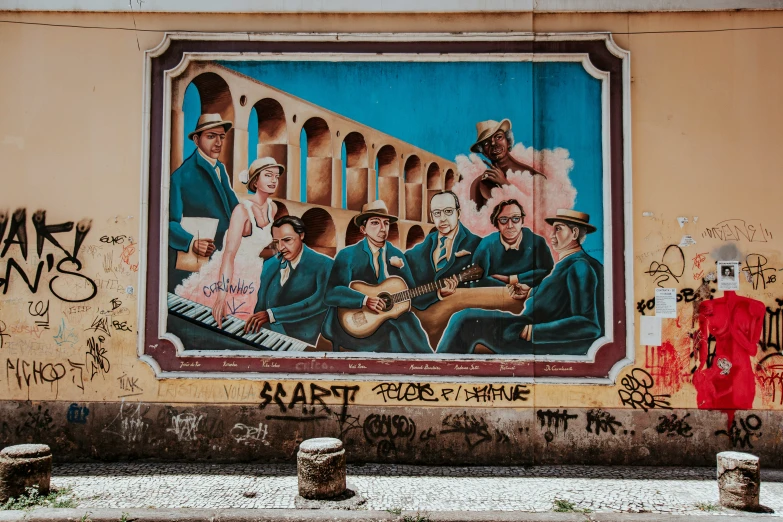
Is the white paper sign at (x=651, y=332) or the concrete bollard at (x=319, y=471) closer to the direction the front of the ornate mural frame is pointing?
the concrete bollard

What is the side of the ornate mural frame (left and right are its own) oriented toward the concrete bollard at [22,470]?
right

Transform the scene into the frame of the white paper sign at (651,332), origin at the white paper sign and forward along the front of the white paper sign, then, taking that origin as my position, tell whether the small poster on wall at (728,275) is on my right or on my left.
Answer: on my left

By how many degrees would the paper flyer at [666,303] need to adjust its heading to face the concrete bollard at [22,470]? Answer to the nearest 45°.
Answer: approximately 45° to its right

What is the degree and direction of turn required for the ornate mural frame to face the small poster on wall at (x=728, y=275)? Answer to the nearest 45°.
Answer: approximately 90° to its left

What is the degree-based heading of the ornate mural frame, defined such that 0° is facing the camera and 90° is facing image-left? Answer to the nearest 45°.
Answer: approximately 0°
